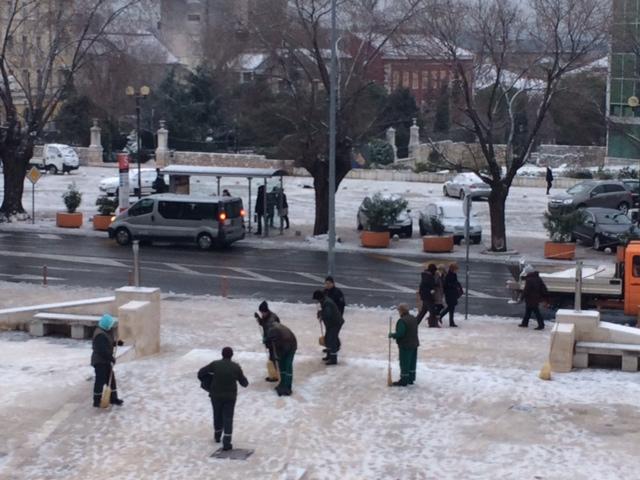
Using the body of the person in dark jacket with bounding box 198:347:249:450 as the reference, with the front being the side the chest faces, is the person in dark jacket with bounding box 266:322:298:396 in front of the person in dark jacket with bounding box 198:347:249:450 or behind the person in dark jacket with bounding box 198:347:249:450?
in front

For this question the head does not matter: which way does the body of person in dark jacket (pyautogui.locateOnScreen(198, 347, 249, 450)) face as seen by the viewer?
away from the camera

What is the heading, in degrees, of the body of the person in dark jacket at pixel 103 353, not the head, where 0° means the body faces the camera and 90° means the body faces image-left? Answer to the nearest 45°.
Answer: approximately 270°

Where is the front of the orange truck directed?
to the viewer's right

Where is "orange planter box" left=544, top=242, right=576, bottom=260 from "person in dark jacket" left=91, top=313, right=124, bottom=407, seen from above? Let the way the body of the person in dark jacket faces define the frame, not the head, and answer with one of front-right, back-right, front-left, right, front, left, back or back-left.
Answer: front-left

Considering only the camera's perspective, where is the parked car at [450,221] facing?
facing the viewer and to the right of the viewer

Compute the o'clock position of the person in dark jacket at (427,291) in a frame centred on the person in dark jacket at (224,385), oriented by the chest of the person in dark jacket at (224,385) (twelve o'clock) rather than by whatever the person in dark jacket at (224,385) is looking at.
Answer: the person in dark jacket at (427,291) is roughly at 1 o'clock from the person in dark jacket at (224,385).

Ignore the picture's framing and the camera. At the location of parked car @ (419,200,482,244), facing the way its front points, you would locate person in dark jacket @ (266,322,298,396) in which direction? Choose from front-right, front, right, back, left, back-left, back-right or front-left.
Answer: front-right

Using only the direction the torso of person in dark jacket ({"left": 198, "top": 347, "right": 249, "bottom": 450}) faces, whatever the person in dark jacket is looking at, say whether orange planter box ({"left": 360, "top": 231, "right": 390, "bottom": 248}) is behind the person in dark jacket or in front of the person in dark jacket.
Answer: in front

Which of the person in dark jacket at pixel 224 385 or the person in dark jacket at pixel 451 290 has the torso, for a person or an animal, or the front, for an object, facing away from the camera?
the person in dark jacket at pixel 224 385

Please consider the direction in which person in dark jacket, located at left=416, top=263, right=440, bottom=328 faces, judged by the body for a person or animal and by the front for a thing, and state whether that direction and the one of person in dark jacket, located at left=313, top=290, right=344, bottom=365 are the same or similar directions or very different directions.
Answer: very different directions
